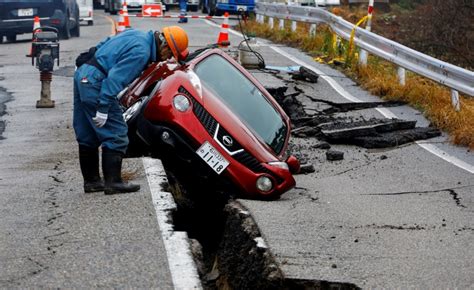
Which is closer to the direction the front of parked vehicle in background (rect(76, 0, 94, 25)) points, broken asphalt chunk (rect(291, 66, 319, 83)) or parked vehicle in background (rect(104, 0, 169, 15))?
the parked vehicle in background

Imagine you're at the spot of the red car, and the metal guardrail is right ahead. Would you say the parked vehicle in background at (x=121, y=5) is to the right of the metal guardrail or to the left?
left

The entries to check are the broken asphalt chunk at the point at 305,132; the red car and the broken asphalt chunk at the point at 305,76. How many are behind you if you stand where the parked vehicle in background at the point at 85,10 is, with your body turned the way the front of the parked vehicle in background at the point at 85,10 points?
3

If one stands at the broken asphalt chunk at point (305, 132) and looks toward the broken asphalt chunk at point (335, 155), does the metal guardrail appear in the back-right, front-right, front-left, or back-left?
back-left

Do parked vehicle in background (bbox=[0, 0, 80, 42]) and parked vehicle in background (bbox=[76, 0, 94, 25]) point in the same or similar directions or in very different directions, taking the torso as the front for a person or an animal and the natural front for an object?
same or similar directions

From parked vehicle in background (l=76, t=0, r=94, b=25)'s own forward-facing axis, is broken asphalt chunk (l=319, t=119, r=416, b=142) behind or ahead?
behind
